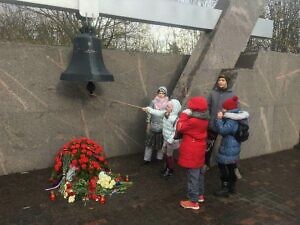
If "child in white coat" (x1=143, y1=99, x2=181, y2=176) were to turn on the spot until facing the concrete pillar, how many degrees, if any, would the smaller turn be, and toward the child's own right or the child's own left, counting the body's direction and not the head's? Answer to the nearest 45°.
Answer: approximately 135° to the child's own right

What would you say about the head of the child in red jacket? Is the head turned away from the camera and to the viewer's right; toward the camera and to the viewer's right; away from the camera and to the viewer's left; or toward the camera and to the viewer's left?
away from the camera and to the viewer's left

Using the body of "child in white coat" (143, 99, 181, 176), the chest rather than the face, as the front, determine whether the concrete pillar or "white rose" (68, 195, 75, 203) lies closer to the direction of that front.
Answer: the white rose

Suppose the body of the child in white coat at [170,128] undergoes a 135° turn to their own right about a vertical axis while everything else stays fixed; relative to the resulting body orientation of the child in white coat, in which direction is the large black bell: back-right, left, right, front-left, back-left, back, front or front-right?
back-left

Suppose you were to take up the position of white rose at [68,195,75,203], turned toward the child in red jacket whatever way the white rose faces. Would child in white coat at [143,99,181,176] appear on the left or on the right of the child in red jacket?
left

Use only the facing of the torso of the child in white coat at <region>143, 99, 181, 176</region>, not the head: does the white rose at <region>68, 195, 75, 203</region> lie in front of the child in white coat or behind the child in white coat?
in front

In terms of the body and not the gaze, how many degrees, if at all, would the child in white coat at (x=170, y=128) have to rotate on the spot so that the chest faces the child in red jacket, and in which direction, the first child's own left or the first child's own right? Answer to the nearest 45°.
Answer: approximately 90° to the first child's own left

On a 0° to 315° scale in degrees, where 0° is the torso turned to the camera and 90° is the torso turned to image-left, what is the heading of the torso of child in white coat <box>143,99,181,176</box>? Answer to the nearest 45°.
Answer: approximately 90°

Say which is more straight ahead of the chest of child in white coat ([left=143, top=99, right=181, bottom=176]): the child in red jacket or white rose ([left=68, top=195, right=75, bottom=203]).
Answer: the white rose
